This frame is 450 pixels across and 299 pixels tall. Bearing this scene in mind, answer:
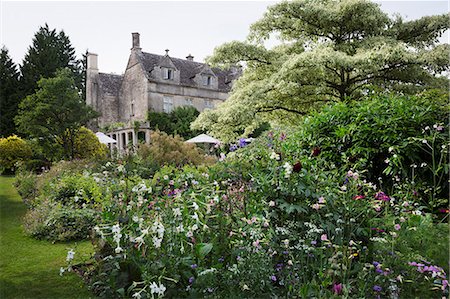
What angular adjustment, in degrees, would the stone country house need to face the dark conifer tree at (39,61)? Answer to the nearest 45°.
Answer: approximately 90° to its right

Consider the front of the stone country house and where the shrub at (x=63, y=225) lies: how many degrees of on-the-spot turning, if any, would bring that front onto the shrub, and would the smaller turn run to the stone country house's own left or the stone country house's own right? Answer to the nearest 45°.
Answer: approximately 45° to the stone country house's own right

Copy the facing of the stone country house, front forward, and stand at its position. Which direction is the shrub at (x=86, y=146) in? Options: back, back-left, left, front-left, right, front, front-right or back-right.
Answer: front-right

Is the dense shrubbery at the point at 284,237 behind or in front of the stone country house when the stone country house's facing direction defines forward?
in front

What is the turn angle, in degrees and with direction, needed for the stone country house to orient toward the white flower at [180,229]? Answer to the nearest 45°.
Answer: approximately 45° to its right

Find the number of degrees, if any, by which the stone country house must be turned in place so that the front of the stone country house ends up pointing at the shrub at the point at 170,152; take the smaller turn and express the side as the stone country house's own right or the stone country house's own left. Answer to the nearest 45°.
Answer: approximately 45° to the stone country house's own right

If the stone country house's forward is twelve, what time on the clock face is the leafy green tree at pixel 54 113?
The leafy green tree is roughly at 2 o'clock from the stone country house.

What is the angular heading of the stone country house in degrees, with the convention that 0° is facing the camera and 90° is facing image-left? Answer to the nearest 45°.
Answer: approximately 315°

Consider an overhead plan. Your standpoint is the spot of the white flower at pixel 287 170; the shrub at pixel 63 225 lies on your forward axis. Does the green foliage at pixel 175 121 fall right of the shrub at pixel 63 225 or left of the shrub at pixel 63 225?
right
